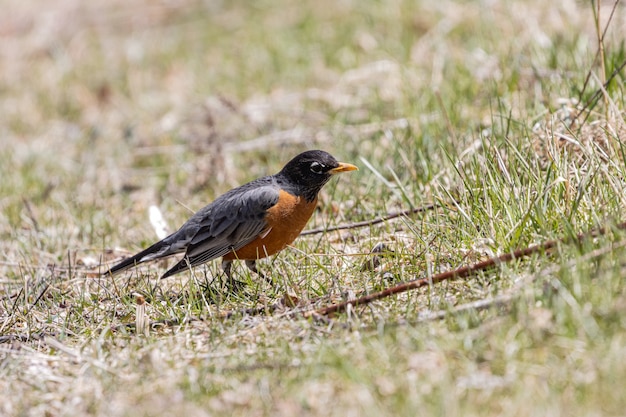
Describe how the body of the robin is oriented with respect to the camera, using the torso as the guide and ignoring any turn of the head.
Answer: to the viewer's right

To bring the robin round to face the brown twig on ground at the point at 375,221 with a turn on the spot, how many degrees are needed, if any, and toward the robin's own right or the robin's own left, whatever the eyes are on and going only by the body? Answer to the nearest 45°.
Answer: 0° — it already faces it

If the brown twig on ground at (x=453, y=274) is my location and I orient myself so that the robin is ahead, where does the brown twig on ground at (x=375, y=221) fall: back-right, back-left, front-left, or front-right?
front-right

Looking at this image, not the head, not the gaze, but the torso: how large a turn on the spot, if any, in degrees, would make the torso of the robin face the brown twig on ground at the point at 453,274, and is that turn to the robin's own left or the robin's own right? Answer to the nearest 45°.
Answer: approximately 45° to the robin's own right
